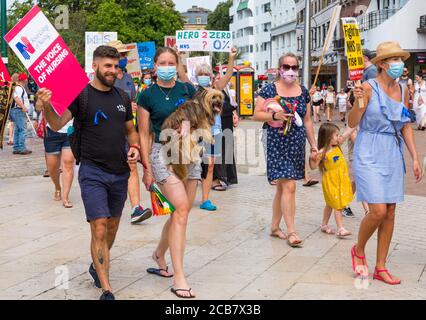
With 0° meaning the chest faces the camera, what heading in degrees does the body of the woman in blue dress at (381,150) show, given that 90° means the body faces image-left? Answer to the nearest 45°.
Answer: approximately 315°

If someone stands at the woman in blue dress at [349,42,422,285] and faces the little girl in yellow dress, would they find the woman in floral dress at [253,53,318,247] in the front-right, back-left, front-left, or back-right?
front-left

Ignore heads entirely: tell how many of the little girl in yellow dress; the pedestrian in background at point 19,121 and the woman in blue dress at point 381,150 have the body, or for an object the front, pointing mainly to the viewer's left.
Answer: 0

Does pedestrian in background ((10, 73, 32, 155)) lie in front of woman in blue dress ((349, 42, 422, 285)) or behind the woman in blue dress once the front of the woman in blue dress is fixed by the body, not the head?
behind

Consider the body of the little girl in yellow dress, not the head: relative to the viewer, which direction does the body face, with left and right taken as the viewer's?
facing the viewer and to the right of the viewer

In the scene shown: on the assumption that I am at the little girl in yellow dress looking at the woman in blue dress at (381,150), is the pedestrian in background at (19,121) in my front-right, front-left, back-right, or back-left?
back-right

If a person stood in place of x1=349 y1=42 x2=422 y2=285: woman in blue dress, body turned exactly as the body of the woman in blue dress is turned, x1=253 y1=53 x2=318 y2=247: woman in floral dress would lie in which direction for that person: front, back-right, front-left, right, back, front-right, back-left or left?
back

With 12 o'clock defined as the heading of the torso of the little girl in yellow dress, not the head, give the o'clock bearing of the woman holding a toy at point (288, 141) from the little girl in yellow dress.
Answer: The woman holding a toy is roughly at 3 o'clock from the little girl in yellow dress.

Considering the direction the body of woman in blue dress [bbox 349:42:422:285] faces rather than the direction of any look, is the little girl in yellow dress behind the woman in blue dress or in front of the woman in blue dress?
behind

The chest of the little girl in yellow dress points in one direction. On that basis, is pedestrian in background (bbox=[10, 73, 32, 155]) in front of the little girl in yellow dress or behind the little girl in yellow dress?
behind
